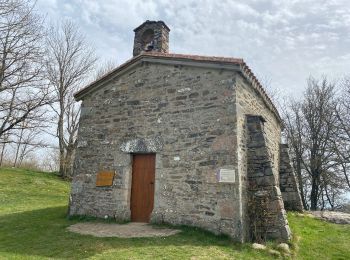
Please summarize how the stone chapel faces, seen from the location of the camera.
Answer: facing the viewer and to the left of the viewer

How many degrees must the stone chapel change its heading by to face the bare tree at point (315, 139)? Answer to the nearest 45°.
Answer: approximately 180°
